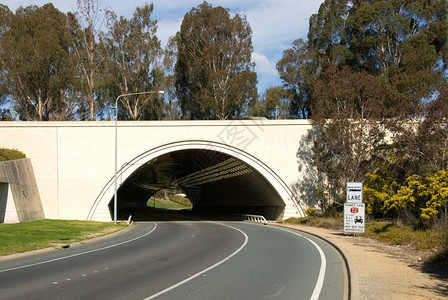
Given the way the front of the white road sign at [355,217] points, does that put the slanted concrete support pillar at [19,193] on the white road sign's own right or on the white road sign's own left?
on the white road sign's own right

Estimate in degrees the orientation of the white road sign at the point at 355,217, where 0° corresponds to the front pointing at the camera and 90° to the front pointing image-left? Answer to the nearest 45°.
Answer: approximately 0°

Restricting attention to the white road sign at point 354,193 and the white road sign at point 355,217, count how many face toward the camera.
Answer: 2

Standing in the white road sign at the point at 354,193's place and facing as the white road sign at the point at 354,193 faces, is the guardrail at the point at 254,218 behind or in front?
behind

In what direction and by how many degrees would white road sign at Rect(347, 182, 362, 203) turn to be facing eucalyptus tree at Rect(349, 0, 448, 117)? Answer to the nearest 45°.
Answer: approximately 180°

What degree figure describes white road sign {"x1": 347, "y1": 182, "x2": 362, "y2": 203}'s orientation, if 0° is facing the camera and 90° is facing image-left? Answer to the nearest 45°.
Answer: approximately 0°

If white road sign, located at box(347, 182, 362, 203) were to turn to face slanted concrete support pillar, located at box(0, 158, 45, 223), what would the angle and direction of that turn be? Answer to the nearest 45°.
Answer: approximately 90° to its right
